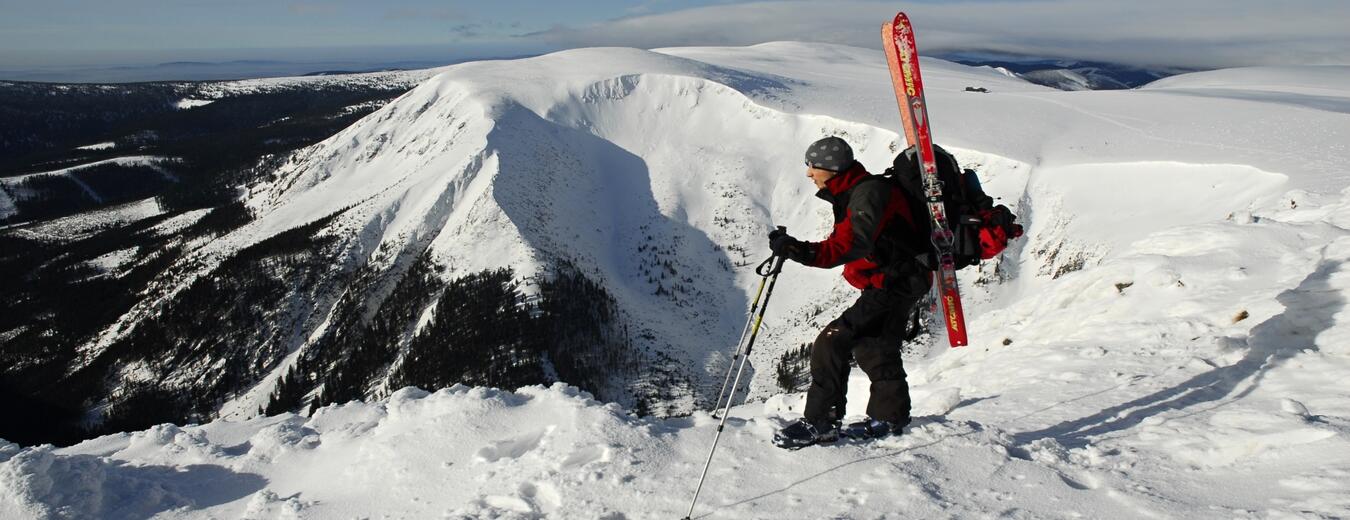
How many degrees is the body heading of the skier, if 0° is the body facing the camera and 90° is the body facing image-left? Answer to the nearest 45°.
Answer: approximately 90°

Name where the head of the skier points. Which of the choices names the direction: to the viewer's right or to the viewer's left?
to the viewer's left
